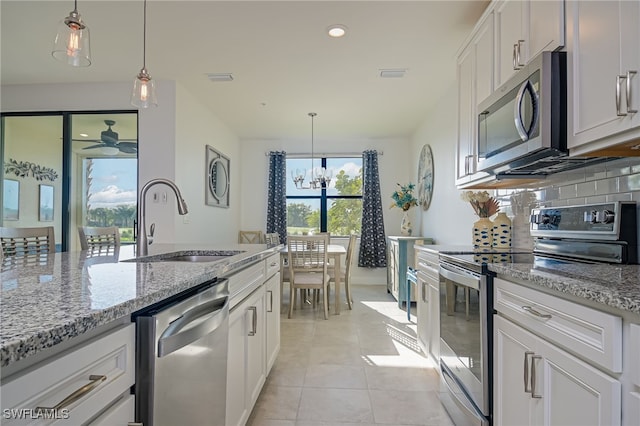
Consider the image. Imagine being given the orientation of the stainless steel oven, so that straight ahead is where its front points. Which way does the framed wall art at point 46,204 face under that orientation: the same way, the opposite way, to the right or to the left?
to the left

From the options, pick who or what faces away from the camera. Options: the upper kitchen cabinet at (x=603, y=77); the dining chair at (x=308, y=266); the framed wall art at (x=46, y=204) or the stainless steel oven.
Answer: the dining chair

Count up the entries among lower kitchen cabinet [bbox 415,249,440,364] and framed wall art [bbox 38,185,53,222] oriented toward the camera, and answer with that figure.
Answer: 1

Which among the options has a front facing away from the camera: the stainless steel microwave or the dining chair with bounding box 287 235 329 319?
the dining chair

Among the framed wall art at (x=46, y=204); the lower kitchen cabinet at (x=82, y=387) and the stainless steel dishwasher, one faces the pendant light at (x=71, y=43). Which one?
the framed wall art

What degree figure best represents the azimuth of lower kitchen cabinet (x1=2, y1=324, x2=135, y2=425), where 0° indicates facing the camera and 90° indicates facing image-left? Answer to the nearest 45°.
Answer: approximately 315°

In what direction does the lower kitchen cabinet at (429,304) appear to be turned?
to the viewer's left

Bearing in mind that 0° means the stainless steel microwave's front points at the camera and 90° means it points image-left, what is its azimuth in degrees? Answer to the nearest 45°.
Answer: approximately 45°
